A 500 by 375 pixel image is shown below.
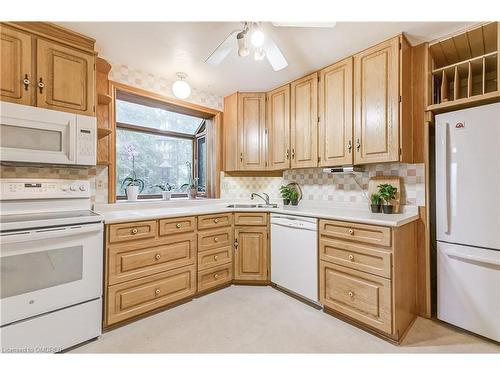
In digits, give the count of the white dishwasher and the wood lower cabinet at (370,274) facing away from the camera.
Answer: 0

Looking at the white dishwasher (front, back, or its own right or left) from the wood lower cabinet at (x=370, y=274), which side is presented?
left

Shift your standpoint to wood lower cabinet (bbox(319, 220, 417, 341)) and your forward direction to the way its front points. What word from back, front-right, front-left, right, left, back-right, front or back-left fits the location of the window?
front-right

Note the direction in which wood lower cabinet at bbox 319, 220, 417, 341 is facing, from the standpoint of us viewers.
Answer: facing the viewer and to the left of the viewer

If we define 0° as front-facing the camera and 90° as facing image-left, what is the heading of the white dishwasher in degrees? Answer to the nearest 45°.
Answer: approximately 45°

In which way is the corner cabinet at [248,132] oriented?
toward the camera

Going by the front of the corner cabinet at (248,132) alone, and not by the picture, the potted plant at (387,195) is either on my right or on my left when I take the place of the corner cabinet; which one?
on my left
